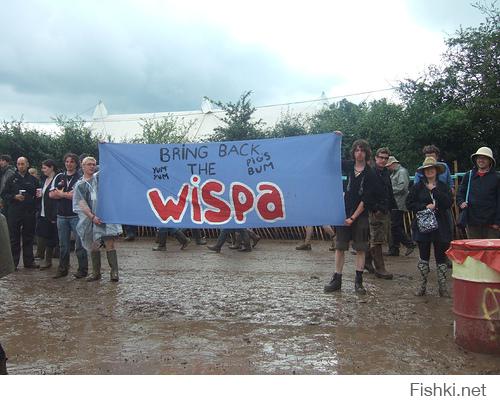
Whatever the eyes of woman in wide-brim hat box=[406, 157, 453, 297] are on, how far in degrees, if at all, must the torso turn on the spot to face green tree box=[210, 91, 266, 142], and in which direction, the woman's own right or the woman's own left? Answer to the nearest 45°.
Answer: approximately 135° to the woman's own right

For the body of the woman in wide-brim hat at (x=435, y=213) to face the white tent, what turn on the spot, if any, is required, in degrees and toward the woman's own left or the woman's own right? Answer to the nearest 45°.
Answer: approximately 135° to the woman's own right

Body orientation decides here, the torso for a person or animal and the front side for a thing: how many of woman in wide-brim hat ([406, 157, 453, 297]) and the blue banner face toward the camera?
2

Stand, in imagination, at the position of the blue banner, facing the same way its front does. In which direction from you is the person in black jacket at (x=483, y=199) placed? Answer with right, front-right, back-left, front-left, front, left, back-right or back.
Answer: left

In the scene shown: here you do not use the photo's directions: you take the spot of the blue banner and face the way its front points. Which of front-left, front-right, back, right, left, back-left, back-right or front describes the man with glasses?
back-left

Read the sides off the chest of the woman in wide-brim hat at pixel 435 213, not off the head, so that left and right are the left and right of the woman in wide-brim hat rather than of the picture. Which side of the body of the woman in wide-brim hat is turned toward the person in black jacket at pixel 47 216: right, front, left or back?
right

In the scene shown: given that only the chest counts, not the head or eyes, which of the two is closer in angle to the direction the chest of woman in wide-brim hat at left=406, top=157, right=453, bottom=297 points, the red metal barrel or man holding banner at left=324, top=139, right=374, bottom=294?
the red metal barrel

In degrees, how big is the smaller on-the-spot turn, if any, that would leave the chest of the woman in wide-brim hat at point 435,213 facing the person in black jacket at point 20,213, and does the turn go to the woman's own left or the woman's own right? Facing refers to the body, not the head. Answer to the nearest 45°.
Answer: approximately 90° to the woman's own right

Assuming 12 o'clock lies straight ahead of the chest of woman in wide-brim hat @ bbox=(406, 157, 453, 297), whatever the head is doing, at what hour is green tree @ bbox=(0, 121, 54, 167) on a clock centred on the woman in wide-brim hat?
The green tree is roughly at 4 o'clock from the woman in wide-brim hat.

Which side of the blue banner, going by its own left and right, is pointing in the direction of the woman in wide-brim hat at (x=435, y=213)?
left

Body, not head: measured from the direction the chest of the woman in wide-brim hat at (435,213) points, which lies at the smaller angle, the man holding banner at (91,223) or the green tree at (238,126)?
the man holding banner
